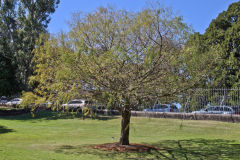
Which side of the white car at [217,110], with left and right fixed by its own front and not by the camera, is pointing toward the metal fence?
left

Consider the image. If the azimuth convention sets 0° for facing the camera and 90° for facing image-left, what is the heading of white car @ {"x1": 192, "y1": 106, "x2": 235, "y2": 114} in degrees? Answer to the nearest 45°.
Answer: approximately 90°

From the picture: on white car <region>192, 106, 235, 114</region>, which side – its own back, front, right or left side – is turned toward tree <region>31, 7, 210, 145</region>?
left

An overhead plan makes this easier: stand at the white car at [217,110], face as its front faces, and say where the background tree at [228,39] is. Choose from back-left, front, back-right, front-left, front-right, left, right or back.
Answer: right

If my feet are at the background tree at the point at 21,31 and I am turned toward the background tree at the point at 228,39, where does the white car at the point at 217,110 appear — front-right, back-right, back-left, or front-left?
front-right
